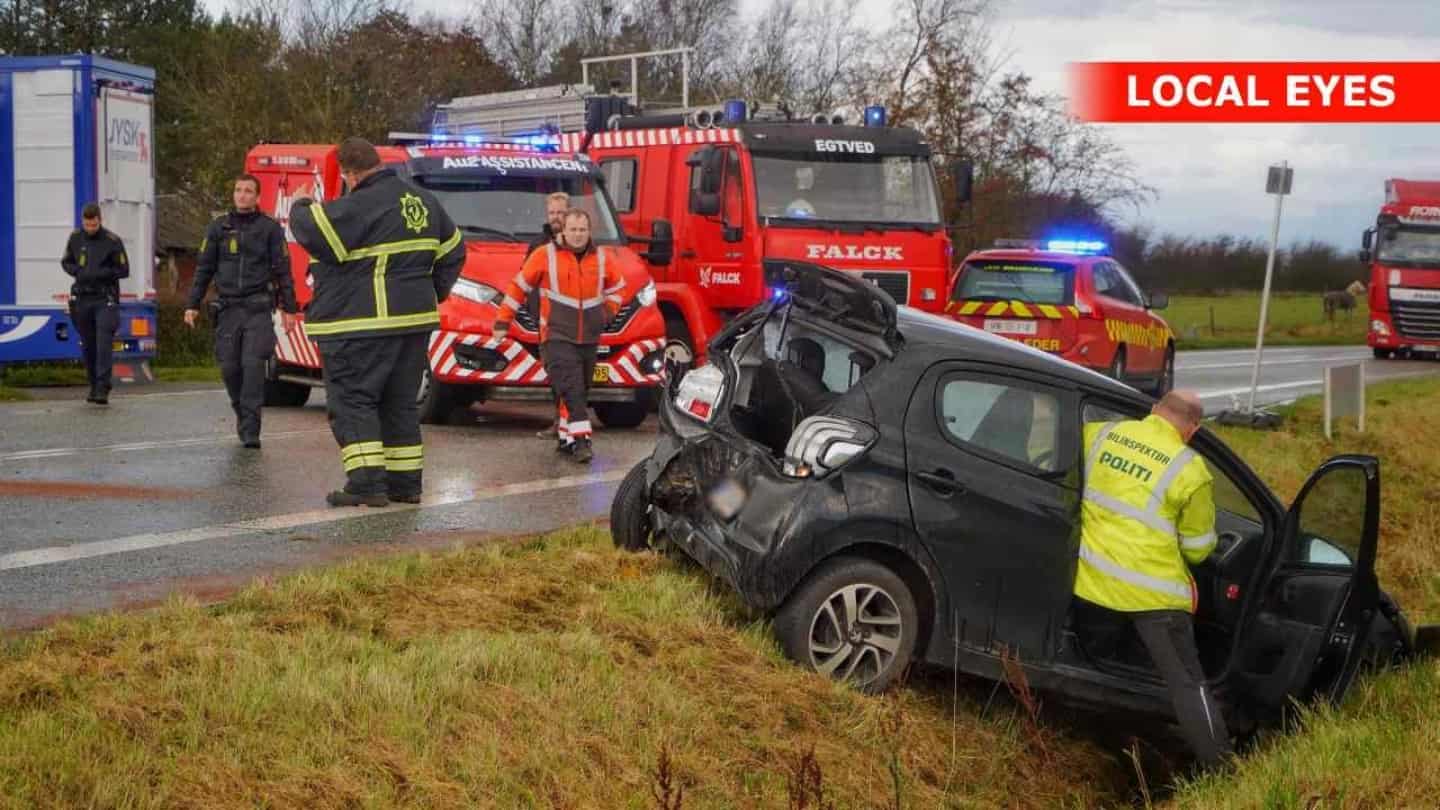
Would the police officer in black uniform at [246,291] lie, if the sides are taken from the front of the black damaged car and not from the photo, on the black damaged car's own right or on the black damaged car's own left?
on the black damaged car's own left

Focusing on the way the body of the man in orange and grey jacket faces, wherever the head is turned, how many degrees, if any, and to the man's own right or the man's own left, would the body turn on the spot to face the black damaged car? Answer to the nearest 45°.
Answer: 0° — they already face it

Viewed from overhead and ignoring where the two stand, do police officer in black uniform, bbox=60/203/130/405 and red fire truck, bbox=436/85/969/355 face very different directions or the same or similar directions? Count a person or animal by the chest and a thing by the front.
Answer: same or similar directions

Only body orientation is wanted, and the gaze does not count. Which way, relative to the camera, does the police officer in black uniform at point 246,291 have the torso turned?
toward the camera

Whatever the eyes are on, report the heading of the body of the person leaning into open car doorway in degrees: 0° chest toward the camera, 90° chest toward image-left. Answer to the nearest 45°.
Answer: approximately 225°

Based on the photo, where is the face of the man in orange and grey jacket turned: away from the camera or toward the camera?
toward the camera

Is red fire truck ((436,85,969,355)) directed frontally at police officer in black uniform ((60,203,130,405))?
no

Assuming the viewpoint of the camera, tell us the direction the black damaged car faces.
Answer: facing away from the viewer and to the right of the viewer

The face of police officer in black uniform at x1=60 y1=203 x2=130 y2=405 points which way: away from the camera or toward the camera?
toward the camera

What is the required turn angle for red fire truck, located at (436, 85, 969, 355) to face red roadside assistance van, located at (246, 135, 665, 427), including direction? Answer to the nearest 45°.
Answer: approximately 90° to its right

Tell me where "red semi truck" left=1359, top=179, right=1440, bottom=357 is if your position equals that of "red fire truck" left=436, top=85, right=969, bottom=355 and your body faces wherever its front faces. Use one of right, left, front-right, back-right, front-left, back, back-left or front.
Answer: left

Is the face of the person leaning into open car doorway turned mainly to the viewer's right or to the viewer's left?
to the viewer's right

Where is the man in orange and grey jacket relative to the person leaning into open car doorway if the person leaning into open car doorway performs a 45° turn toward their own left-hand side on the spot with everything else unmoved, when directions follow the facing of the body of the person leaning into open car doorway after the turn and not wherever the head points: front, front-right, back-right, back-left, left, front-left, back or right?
front-left

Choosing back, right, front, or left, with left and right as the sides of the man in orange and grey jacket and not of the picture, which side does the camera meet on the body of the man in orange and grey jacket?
front

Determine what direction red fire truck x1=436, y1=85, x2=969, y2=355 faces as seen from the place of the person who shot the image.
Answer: facing the viewer and to the right of the viewer

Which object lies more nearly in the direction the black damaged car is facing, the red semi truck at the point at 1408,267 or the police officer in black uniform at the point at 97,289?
the red semi truck

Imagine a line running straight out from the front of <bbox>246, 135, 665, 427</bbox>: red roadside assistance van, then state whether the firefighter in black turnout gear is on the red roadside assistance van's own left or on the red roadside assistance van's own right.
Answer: on the red roadside assistance van's own right
